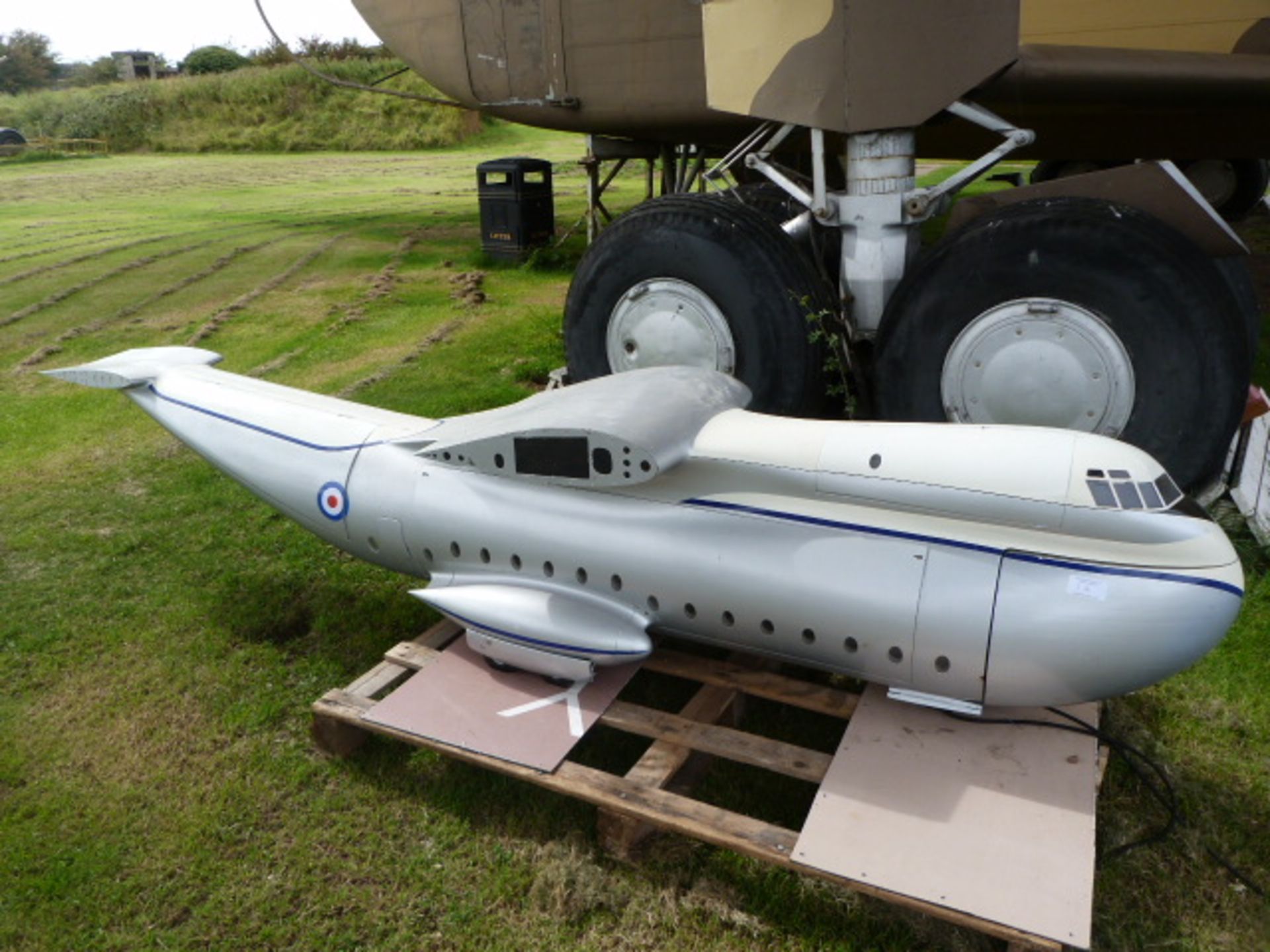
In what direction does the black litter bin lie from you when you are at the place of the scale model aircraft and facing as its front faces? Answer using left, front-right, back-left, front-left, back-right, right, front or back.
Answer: back-left

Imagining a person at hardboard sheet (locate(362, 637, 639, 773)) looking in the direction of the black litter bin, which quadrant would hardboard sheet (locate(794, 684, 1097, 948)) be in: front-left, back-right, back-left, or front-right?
back-right

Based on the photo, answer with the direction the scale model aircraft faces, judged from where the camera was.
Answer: facing the viewer and to the right of the viewer
